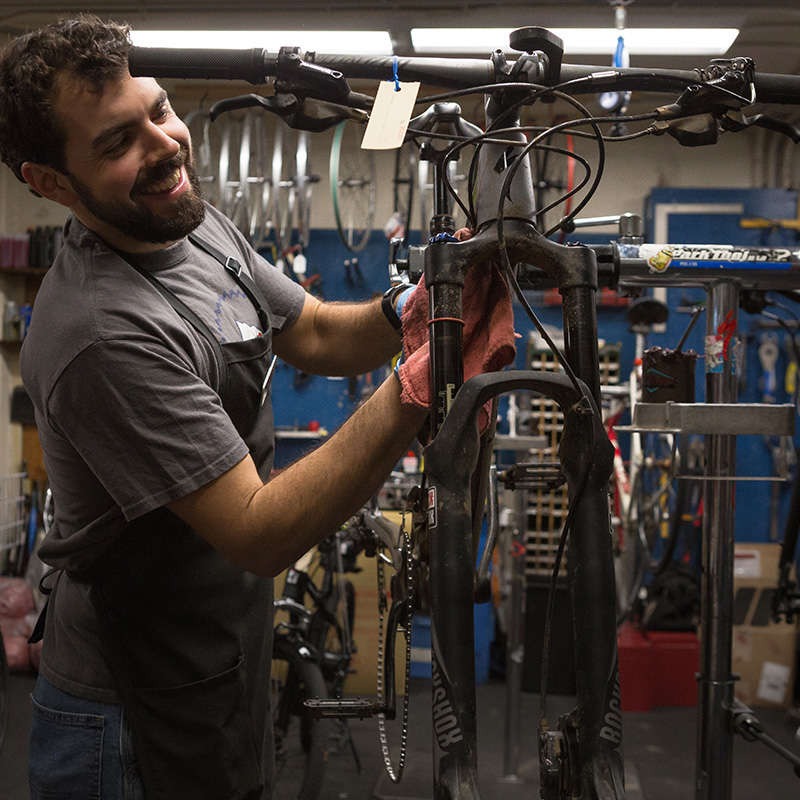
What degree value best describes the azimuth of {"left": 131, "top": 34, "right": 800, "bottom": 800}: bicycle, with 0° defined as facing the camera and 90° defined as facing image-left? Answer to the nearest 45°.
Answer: approximately 0°

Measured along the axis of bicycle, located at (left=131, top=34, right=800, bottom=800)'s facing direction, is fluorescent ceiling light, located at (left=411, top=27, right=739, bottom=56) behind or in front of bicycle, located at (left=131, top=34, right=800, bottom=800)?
behind

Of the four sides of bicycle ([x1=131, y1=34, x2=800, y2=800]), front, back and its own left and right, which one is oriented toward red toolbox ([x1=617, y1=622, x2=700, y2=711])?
back

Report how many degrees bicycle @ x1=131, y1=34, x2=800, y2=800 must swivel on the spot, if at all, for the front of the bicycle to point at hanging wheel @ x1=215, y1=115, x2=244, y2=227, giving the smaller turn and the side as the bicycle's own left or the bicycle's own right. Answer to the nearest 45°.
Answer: approximately 180°

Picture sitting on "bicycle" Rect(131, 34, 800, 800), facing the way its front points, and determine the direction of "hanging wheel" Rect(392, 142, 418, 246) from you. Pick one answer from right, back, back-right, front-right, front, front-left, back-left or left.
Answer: back

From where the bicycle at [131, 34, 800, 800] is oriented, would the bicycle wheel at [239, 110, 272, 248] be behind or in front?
behind

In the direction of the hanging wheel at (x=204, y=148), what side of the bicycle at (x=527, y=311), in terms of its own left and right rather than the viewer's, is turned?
back
